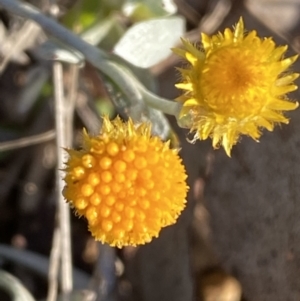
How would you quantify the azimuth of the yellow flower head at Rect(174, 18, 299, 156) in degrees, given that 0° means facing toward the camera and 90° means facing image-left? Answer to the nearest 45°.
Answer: approximately 0°
